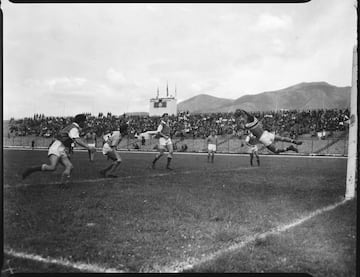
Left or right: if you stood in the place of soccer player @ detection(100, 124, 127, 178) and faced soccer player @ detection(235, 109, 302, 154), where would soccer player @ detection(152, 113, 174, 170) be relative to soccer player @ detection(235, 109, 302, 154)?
left

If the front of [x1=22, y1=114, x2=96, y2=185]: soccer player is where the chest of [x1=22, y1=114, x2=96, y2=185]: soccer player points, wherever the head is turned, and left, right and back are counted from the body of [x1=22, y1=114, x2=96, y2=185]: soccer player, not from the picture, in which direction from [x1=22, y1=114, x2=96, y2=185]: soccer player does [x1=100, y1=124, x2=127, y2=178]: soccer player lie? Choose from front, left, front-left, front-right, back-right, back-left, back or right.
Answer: front-left

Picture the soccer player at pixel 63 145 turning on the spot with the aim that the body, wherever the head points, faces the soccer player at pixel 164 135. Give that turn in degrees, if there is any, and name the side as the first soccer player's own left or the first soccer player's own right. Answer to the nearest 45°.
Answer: approximately 45° to the first soccer player's own left

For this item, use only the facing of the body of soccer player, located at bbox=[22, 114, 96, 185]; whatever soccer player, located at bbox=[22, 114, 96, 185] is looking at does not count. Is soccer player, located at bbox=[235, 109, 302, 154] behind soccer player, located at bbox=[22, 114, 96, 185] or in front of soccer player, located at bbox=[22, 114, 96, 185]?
in front

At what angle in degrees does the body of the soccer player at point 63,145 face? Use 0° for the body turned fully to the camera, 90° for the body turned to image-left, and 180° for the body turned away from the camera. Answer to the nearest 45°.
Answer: approximately 270°

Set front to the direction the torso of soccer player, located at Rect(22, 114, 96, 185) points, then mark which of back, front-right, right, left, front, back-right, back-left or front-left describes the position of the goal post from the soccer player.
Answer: front-right

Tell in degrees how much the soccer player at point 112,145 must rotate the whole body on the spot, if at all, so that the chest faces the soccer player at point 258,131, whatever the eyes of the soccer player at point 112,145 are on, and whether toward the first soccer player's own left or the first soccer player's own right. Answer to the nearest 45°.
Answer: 0° — they already face them

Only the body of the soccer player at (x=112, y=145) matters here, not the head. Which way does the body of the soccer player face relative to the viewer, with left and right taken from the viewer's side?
facing to the right of the viewer

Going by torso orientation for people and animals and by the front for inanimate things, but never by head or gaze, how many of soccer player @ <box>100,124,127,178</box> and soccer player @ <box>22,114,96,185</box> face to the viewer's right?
2
